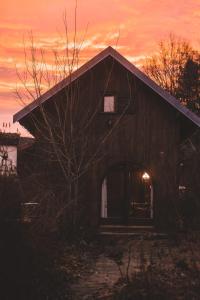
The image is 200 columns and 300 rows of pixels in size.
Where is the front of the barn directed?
toward the camera

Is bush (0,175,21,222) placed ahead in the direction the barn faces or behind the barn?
ahead
